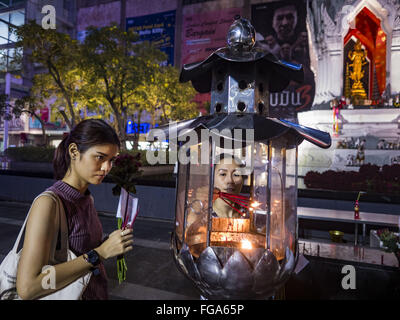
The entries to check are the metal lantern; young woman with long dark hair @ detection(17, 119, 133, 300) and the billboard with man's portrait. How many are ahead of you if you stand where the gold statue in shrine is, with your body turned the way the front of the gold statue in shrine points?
2

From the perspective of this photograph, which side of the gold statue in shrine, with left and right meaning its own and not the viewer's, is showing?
front

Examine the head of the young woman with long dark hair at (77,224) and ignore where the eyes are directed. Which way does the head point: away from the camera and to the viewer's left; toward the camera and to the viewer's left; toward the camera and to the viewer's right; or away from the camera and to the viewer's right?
toward the camera and to the viewer's right

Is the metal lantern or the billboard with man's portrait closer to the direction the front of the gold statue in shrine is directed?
the metal lantern

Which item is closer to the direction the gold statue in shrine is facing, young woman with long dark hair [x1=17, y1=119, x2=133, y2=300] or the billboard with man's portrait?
the young woman with long dark hair

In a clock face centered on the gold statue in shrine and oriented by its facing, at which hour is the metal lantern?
The metal lantern is roughly at 12 o'clock from the gold statue in shrine.

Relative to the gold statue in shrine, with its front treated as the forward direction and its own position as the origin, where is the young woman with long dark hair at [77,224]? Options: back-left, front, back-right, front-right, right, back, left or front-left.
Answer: front

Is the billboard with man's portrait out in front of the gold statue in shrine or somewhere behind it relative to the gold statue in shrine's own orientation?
behind
